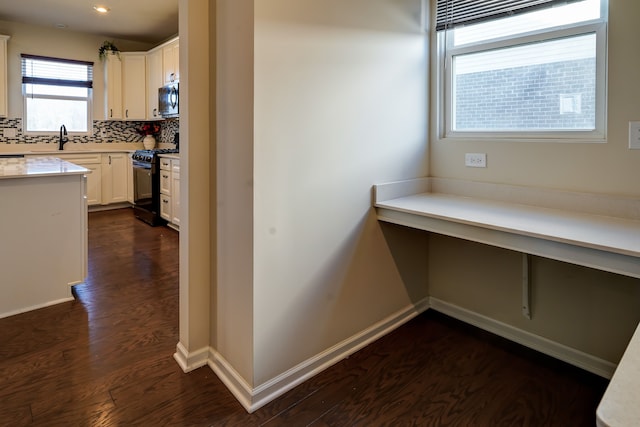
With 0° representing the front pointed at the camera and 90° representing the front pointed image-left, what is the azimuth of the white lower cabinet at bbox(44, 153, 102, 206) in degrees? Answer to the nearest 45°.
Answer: approximately 0°

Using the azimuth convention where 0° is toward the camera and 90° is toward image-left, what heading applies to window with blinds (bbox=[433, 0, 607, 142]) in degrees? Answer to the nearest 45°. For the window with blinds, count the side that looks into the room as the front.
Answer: approximately 45°

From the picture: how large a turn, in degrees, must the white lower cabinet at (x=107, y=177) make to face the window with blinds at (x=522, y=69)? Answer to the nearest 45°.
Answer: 0° — it already faces it

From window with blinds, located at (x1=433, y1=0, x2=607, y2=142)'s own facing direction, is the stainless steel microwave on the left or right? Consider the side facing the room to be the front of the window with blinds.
on its right
